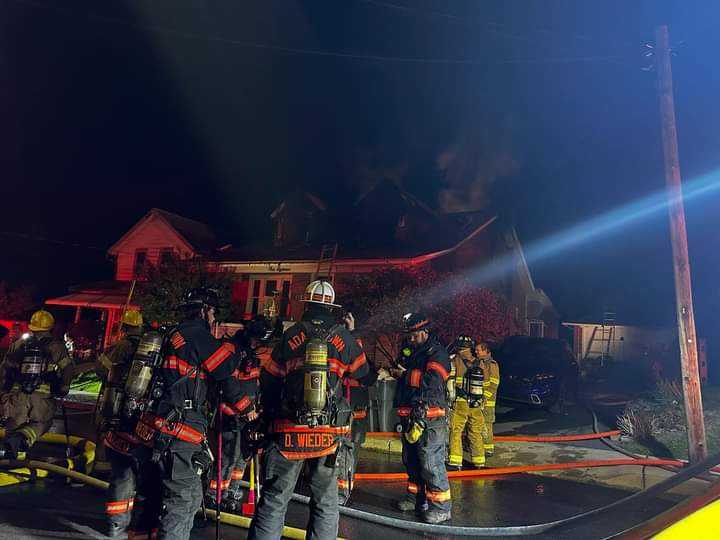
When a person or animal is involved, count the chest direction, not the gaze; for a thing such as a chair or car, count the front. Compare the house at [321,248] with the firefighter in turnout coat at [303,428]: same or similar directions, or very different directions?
very different directions

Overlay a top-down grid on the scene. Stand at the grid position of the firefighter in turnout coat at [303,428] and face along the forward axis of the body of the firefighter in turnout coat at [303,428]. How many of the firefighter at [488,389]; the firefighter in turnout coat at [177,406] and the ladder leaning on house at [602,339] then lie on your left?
1

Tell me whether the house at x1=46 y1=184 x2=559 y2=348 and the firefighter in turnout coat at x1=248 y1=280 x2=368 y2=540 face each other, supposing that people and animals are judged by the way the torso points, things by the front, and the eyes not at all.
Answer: yes

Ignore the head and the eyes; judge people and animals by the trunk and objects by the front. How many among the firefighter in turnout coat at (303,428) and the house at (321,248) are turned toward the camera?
1

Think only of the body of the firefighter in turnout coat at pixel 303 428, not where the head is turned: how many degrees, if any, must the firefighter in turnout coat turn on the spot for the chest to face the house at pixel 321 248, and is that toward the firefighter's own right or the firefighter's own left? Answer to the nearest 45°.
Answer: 0° — they already face it

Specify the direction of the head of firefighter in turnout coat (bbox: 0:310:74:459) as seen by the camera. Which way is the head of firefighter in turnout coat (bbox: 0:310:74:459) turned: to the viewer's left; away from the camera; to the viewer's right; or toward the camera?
away from the camera

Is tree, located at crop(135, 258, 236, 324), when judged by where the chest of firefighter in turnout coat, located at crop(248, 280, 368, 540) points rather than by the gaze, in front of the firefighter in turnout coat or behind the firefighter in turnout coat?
in front

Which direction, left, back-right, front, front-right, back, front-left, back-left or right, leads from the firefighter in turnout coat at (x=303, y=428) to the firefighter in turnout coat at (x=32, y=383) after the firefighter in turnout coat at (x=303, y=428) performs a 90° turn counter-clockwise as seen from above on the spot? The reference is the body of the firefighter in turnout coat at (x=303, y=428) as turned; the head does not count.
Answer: front-right

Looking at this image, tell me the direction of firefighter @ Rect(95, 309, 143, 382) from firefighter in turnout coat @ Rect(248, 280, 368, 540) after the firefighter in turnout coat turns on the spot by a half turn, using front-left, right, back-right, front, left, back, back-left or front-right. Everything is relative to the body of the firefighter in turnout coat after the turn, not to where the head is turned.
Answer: back-right

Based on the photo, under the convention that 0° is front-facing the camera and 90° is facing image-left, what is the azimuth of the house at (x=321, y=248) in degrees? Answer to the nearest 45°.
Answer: approximately 0°

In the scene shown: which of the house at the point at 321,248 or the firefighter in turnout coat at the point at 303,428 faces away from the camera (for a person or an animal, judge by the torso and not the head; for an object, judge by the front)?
the firefighter in turnout coat

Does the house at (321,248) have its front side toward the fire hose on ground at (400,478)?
yes

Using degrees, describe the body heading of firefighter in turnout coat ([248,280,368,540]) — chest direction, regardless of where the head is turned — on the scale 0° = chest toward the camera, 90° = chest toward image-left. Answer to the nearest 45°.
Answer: approximately 180°

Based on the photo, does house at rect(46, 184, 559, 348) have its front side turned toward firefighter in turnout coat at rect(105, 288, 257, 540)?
yes
